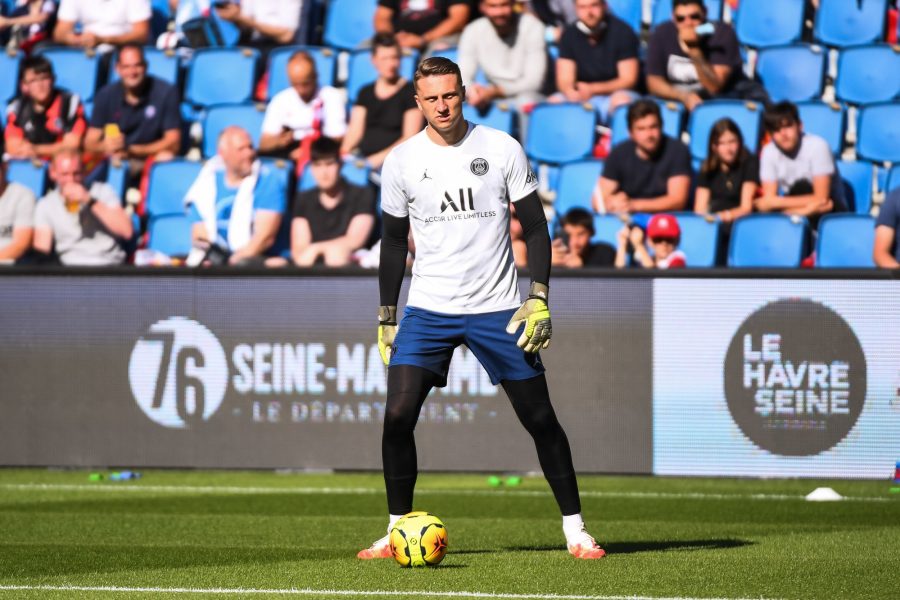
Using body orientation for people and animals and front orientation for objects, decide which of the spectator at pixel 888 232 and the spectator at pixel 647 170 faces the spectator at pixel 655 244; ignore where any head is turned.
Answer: the spectator at pixel 647 170

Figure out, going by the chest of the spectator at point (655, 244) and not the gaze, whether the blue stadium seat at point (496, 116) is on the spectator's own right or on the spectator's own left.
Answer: on the spectator's own right

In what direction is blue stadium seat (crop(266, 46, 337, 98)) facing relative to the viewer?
toward the camera

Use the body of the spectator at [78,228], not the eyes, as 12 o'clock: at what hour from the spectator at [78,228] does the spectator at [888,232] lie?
the spectator at [888,232] is roughly at 10 o'clock from the spectator at [78,228].

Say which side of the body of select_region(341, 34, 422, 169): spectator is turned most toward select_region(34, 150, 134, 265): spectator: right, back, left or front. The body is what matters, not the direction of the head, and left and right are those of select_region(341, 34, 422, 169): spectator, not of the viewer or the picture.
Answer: right

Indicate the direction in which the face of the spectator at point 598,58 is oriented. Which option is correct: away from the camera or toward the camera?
toward the camera

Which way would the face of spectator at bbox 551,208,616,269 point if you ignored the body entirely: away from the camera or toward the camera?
toward the camera

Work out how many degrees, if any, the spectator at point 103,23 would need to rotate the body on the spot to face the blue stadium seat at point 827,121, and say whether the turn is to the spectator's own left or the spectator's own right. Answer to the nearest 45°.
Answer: approximately 45° to the spectator's own left

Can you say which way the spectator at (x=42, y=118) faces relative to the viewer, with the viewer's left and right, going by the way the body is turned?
facing the viewer

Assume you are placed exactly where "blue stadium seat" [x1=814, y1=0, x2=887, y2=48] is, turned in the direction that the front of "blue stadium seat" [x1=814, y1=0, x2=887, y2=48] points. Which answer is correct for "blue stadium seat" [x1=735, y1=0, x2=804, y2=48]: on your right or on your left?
on your right

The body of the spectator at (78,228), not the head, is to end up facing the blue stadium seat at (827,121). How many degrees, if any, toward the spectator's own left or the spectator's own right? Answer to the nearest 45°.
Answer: approximately 90° to the spectator's own left

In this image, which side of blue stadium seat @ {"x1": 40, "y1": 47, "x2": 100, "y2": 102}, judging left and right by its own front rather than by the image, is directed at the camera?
front

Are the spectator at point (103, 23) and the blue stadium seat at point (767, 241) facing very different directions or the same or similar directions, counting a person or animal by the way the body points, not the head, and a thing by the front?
same or similar directions

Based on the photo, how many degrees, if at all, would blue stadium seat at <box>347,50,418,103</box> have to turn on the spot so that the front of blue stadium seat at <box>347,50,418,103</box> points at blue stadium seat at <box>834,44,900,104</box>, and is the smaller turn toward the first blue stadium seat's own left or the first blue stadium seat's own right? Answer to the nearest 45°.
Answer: approximately 90° to the first blue stadium seat's own left

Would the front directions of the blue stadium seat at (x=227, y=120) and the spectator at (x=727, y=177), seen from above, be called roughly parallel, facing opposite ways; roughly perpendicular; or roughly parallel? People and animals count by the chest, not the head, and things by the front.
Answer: roughly parallel

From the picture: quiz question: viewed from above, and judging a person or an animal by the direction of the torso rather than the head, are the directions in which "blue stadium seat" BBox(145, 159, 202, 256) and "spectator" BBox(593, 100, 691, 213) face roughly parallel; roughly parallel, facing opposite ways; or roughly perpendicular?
roughly parallel
